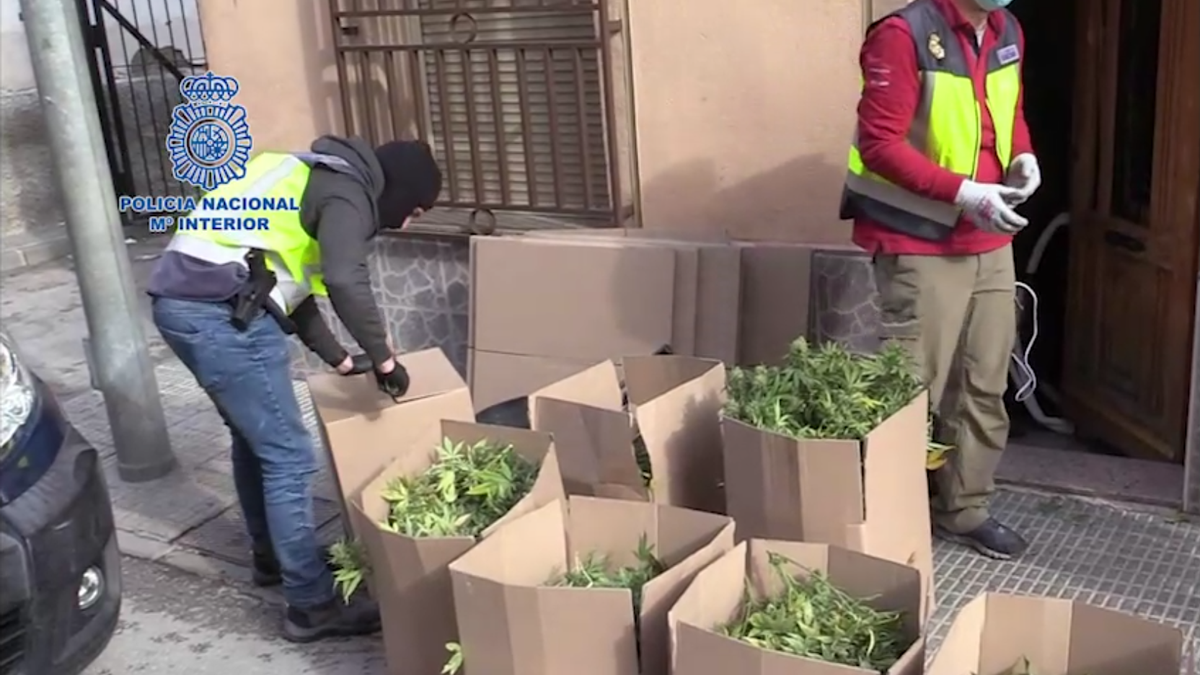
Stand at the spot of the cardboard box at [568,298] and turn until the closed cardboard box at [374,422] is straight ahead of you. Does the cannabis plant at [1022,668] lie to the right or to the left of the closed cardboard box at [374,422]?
left

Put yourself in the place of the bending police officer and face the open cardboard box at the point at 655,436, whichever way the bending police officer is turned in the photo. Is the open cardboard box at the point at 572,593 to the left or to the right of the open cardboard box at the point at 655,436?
right

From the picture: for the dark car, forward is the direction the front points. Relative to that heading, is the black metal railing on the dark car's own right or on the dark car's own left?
on the dark car's own left

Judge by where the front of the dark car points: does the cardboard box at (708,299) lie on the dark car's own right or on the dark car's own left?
on the dark car's own left

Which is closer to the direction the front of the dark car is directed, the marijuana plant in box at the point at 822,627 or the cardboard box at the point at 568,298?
the marijuana plant in box
